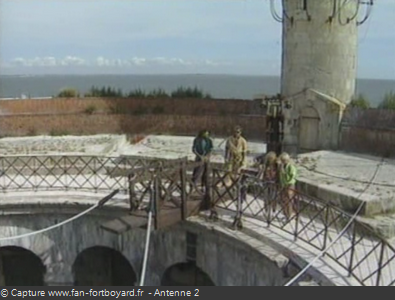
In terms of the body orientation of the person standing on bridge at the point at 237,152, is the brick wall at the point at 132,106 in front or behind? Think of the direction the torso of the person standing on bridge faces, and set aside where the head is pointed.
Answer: behind

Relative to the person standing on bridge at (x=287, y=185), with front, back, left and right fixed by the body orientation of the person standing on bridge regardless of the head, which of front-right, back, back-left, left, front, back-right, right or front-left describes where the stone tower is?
back-right

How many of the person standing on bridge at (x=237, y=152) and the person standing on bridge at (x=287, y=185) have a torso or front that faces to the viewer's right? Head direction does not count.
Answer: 0

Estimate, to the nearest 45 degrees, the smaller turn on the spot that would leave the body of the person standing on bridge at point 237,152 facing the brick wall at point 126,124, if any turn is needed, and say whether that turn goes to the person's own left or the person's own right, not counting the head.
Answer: approximately 135° to the person's own right

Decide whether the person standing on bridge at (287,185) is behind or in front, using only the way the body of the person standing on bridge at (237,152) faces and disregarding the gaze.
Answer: in front

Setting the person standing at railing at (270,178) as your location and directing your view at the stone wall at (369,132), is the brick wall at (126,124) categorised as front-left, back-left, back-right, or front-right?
front-left

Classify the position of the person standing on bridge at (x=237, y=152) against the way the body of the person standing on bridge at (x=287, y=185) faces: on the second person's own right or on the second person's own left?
on the second person's own right

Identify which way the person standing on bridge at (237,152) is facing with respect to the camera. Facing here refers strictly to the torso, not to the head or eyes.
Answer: toward the camera

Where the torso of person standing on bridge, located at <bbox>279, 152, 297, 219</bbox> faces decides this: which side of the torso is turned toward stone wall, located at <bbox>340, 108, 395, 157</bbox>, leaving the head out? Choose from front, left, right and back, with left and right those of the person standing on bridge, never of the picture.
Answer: back

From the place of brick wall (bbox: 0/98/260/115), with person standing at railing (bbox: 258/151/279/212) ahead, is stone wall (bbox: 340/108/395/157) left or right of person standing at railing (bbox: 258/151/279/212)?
left

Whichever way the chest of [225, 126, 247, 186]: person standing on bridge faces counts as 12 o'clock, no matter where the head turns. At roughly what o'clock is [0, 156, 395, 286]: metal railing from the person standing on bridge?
The metal railing is roughly at 12 o'clock from the person standing on bridge.

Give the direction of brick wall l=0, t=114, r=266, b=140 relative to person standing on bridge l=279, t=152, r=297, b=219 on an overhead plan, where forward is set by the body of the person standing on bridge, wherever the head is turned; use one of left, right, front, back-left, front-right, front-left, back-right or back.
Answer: right

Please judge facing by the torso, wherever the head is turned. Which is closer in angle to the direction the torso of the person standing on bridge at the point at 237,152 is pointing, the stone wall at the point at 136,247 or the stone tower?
the stone wall

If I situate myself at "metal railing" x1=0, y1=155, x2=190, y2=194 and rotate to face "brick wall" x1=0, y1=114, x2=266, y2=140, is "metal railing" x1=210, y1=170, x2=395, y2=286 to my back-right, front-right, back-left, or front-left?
back-right

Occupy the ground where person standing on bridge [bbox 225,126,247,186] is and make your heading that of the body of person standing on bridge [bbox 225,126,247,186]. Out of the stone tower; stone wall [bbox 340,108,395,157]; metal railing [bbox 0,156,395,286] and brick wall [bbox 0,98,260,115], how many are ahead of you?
1
